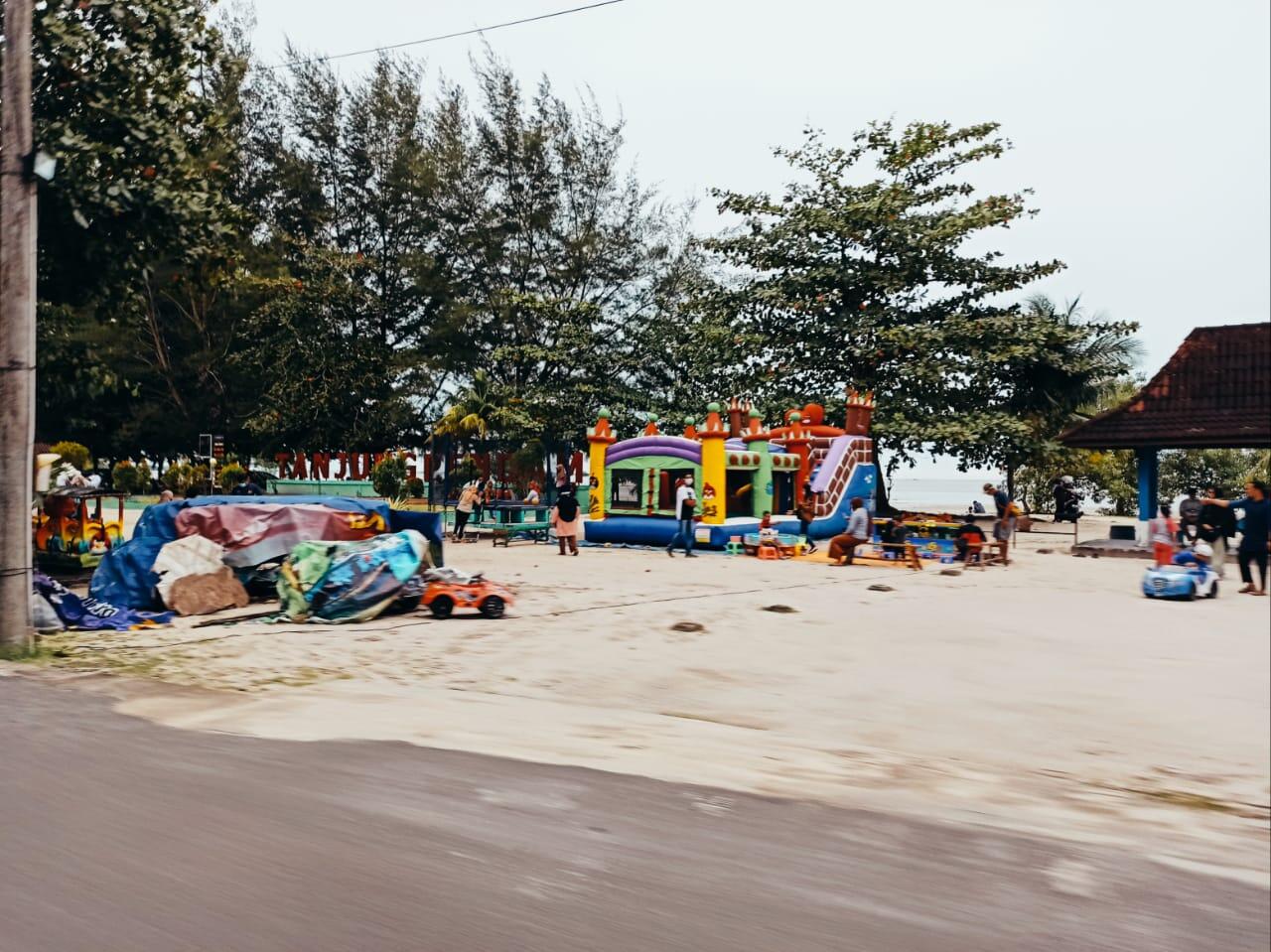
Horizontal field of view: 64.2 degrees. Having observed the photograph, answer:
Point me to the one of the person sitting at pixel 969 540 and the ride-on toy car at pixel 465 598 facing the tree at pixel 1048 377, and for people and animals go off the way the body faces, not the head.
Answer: the person sitting

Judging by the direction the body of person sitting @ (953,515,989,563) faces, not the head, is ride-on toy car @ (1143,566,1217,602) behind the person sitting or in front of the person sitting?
behind

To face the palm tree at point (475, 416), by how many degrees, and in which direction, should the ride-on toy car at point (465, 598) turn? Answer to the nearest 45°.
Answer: approximately 90° to its left

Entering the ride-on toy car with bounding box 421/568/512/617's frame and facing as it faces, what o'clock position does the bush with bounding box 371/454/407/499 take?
The bush is roughly at 9 o'clock from the ride-on toy car.

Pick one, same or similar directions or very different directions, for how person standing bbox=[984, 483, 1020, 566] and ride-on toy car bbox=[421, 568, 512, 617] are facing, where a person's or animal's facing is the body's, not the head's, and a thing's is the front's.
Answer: very different directions

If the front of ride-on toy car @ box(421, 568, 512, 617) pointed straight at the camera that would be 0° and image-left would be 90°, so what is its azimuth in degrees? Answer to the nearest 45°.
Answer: approximately 270°

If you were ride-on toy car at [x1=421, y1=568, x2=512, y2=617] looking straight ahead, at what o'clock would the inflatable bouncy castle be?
The inflatable bouncy castle is roughly at 10 o'clock from the ride-on toy car.

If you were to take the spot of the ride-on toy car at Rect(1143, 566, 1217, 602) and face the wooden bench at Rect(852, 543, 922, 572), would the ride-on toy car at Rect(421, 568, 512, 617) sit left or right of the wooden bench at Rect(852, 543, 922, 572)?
left

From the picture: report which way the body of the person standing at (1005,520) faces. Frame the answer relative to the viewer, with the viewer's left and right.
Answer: facing to the left of the viewer
